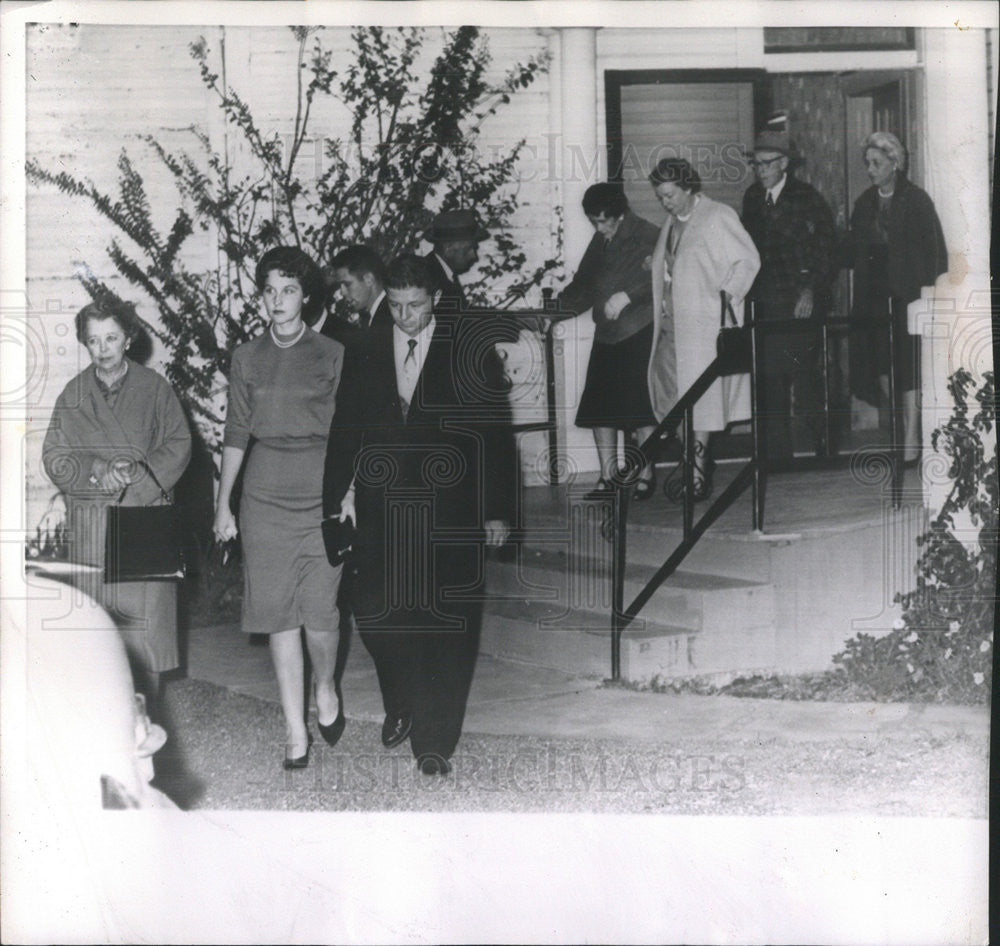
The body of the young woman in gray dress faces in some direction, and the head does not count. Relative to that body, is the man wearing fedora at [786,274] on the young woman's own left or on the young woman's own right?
on the young woman's own left

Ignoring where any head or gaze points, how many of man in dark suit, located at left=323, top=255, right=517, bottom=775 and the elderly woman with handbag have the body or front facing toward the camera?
2

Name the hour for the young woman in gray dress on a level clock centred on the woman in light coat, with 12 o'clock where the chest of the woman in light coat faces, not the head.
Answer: The young woman in gray dress is roughly at 1 o'clock from the woman in light coat.

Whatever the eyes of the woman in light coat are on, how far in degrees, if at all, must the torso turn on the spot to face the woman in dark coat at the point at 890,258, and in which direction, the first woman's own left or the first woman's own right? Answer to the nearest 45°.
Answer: approximately 135° to the first woman's own left

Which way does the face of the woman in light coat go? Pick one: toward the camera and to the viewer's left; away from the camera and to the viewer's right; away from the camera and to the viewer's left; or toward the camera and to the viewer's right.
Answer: toward the camera and to the viewer's left

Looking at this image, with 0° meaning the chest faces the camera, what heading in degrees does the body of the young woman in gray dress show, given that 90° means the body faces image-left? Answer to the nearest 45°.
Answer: approximately 0°

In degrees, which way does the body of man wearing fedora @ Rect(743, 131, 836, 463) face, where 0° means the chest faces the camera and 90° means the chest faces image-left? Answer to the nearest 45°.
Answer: approximately 45°

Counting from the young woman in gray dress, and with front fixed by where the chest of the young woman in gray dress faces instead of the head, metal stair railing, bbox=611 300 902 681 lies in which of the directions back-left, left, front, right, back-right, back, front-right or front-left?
left

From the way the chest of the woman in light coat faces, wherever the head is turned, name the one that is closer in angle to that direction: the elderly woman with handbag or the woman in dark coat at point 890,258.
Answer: the elderly woman with handbag

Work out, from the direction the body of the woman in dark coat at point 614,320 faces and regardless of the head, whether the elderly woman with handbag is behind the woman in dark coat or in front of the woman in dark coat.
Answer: in front
